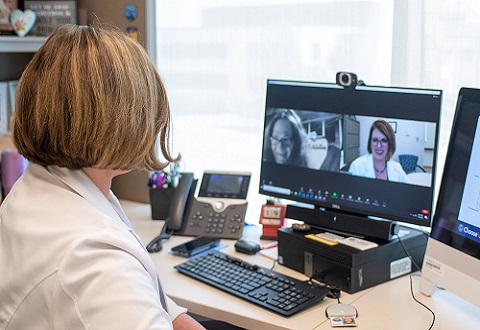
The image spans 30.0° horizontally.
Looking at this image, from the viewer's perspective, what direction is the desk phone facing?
toward the camera

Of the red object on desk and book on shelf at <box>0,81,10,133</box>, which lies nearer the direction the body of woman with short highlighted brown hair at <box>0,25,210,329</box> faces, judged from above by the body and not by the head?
the red object on desk

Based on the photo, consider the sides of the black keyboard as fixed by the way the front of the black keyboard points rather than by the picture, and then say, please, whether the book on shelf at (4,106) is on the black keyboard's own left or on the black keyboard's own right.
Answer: on the black keyboard's own right

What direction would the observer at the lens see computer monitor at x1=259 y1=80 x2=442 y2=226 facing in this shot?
facing the viewer and to the left of the viewer

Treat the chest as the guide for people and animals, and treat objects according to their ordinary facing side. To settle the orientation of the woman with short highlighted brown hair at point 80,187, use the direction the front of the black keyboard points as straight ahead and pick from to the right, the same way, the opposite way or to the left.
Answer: the opposite way

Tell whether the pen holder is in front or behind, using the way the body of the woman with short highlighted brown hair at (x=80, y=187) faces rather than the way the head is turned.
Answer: in front

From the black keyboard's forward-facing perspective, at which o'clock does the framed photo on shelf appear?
The framed photo on shelf is roughly at 3 o'clock from the black keyboard.

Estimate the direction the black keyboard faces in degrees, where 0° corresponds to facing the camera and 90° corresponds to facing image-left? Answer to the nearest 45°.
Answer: approximately 45°

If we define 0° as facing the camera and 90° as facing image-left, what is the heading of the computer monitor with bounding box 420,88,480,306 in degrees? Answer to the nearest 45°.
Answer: approximately 45°

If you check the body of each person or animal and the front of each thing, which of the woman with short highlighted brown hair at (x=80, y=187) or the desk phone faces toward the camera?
the desk phone

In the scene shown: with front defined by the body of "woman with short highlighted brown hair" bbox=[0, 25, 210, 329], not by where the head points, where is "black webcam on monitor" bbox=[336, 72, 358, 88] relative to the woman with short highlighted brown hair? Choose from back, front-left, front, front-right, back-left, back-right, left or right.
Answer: front

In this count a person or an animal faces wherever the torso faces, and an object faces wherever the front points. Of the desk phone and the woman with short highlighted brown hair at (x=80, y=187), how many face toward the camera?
1

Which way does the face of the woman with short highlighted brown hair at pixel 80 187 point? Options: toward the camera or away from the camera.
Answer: away from the camera

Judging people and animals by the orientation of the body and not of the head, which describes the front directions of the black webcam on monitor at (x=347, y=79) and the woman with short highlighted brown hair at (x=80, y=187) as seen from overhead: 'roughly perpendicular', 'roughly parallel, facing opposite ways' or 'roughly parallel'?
roughly parallel, facing opposite ways

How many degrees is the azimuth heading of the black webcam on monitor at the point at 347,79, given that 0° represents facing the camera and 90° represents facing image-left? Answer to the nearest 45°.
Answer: approximately 45°
